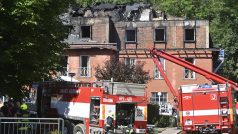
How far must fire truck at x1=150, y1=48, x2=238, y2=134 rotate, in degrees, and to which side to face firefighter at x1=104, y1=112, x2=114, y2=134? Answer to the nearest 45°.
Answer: approximately 135° to its left

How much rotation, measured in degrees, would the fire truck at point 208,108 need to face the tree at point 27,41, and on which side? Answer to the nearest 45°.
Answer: approximately 135° to its left

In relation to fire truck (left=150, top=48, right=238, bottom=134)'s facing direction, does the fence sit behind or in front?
behind
